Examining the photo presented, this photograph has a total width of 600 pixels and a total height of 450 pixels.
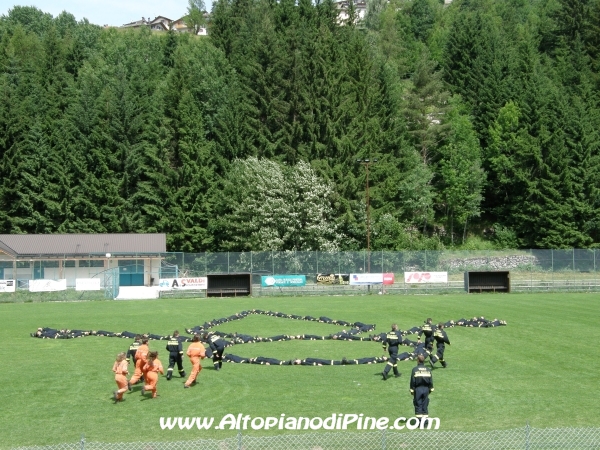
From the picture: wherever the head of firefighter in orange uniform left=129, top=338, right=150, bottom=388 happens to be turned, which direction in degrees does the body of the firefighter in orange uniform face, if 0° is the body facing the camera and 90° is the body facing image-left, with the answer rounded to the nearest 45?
approximately 225°

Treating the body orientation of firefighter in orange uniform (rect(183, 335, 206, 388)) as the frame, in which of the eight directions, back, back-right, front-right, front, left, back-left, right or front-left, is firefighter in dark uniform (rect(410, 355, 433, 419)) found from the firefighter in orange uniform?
right

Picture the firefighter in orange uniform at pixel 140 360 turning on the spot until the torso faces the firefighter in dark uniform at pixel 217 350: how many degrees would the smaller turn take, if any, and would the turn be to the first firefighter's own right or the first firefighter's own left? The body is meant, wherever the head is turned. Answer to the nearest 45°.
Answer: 0° — they already face them

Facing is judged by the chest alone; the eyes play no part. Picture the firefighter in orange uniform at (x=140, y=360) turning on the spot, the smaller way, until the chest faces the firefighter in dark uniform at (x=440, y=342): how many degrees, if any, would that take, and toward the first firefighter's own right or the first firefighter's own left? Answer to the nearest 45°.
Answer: approximately 45° to the first firefighter's own right

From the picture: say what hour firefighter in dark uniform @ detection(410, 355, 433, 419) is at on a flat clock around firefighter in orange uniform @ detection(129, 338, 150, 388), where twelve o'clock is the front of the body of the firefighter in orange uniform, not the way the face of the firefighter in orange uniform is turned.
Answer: The firefighter in dark uniform is roughly at 3 o'clock from the firefighter in orange uniform.

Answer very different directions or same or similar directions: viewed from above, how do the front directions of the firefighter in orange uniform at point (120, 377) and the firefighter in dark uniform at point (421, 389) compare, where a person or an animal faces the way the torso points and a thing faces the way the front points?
same or similar directions

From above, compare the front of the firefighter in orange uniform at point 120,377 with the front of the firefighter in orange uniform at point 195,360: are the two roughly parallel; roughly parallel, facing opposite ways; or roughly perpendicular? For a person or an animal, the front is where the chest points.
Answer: roughly parallel

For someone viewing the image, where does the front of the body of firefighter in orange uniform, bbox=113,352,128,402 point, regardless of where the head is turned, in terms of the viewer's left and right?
facing away from the viewer and to the right of the viewer

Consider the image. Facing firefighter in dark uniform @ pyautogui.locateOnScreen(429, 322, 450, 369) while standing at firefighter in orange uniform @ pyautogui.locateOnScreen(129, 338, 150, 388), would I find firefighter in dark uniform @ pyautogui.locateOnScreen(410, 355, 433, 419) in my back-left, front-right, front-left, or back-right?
front-right

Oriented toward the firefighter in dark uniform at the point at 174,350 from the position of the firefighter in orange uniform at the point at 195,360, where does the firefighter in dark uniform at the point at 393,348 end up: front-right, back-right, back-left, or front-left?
back-right

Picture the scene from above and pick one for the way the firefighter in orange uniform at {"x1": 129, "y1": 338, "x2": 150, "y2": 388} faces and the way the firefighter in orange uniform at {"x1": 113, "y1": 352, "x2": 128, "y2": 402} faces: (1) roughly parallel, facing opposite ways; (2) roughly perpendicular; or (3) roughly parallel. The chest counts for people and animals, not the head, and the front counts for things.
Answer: roughly parallel

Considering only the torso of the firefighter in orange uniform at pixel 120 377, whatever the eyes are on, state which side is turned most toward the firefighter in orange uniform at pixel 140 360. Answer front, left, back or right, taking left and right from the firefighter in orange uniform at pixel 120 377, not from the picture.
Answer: front

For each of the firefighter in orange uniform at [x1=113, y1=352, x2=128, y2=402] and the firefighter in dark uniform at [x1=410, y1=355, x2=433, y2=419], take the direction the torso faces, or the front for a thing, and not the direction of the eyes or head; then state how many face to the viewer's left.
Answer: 0

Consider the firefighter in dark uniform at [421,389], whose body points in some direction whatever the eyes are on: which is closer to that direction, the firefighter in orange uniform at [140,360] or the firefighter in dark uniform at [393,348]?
the firefighter in dark uniform

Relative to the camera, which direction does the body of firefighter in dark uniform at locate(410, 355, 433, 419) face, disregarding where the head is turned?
away from the camera

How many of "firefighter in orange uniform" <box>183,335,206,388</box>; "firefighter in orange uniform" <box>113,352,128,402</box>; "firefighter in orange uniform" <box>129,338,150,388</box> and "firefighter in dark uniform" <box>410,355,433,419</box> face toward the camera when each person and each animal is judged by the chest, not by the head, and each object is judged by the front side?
0

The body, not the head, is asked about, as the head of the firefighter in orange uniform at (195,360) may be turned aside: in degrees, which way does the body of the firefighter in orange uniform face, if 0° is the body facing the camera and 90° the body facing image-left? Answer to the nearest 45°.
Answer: approximately 225°

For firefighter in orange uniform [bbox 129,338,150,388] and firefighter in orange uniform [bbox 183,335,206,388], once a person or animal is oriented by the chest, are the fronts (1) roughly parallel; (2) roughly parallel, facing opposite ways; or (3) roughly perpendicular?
roughly parallel

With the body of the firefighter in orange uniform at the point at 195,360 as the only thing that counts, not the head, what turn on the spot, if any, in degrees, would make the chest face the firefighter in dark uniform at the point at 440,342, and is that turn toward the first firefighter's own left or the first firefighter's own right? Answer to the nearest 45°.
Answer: approximately 45° to the first firefighter's own right

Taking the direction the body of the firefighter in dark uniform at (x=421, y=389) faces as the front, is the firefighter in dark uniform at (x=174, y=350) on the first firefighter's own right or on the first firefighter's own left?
on the first firefighter's own left
